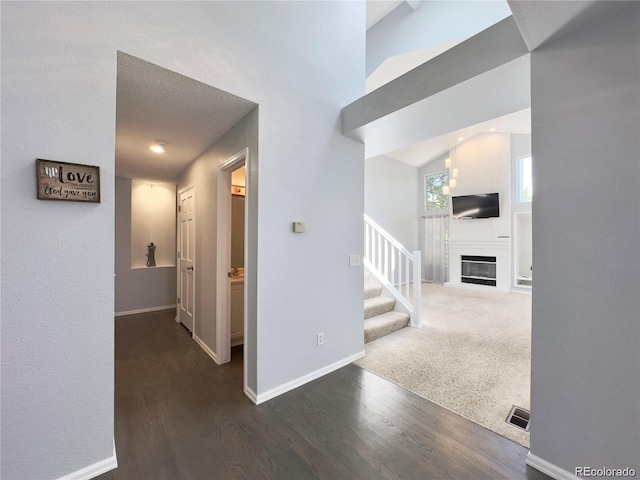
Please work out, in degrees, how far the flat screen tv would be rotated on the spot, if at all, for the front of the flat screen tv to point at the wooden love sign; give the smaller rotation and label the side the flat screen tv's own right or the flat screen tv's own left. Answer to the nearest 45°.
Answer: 0° — it already faces it

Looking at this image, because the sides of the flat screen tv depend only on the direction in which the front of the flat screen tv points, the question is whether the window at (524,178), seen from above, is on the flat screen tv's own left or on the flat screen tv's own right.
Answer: on the flat screen tv's own left

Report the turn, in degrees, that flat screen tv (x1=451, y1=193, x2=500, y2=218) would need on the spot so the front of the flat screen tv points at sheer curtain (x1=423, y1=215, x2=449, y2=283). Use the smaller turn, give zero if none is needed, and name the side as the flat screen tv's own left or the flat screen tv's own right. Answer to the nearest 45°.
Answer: approximately 135° to the flat screen tv's own right

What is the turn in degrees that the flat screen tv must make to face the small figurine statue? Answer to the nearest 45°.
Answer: approximately 45° to its right

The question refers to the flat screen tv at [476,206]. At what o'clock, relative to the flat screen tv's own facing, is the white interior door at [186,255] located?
The white interior door is roughly at 1 o'clock from the flat screen tv.

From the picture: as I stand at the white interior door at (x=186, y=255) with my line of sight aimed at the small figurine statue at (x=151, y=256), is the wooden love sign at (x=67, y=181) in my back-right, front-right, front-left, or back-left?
back-left

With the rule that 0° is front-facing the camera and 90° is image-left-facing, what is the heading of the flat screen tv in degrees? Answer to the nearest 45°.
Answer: approximately 0°

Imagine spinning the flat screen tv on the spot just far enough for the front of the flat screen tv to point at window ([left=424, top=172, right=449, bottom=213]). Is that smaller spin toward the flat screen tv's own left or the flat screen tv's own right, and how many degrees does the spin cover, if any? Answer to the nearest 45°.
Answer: approximately 135° to the flat screen tv's own right
